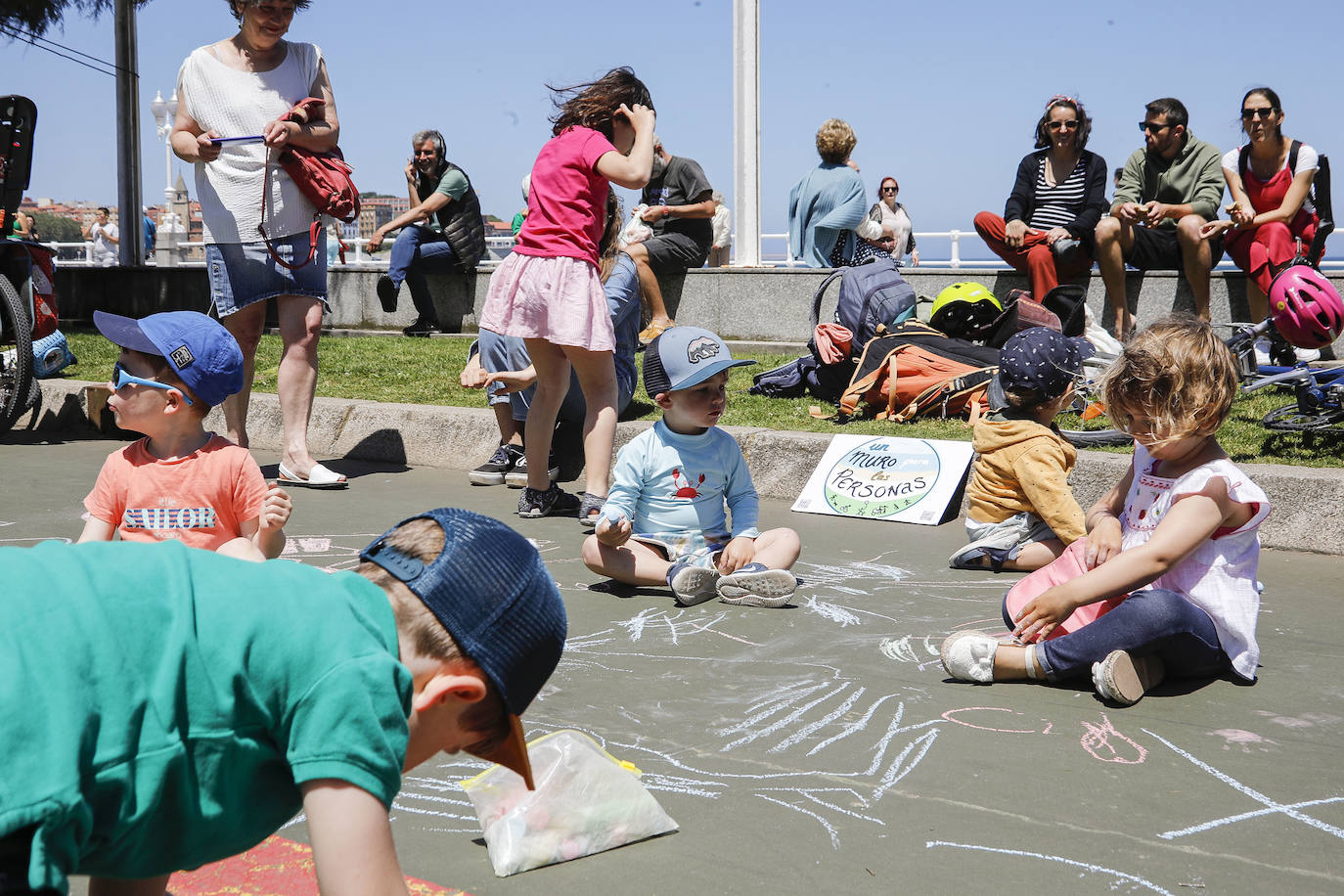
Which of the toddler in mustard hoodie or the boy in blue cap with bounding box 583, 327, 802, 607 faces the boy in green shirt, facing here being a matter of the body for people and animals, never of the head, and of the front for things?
the boy in blue cap

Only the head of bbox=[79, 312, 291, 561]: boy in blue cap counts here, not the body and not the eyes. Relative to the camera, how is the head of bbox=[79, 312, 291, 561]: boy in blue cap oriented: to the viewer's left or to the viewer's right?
to the viewer's left

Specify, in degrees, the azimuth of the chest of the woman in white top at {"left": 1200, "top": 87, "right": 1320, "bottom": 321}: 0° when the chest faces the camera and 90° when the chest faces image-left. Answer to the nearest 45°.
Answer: approximately 0°

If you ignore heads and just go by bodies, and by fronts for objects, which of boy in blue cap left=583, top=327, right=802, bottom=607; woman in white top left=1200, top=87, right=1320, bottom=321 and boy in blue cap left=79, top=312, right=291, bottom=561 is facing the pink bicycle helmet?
the woman in white top
